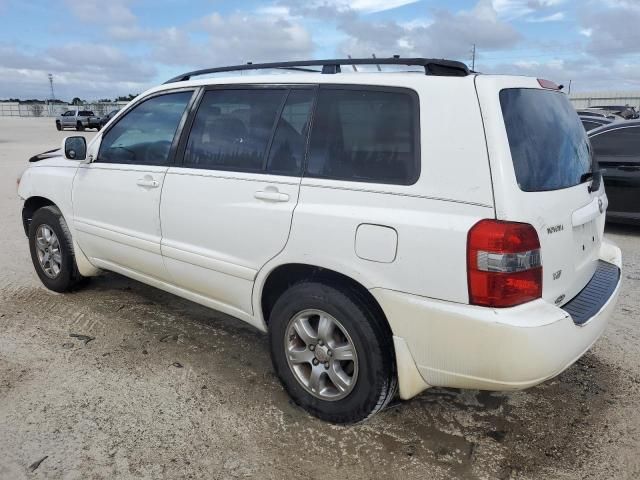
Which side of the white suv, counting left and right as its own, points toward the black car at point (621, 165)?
right

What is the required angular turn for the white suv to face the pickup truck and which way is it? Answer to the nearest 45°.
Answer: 0° — it already faces it

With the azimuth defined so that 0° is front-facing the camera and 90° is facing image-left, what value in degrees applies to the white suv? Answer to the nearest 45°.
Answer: approximately 135°

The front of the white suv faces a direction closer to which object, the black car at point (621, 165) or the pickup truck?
the pickup truck
